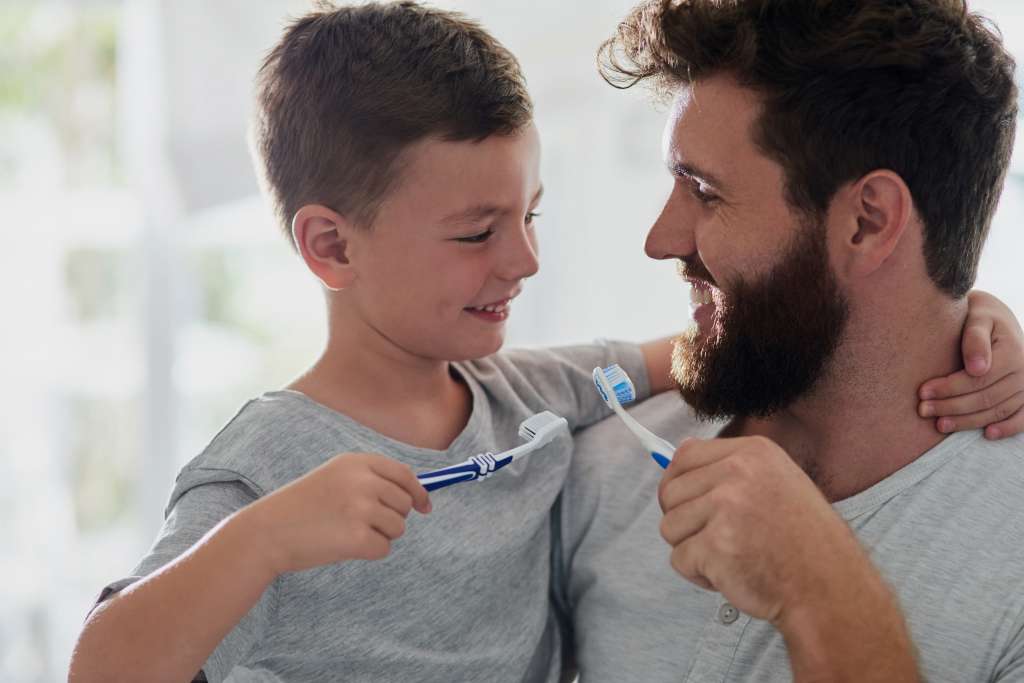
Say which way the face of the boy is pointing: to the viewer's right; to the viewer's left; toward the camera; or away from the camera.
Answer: to the viewer's right

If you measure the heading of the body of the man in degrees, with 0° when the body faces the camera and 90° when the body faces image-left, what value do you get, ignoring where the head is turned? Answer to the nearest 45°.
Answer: approximately 45°

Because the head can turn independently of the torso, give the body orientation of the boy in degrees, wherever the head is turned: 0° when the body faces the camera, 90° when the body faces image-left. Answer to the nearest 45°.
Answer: approximately 315°

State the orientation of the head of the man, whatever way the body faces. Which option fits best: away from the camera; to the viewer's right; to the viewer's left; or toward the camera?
to the viewer's left

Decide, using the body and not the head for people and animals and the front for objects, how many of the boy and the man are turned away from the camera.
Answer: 0
